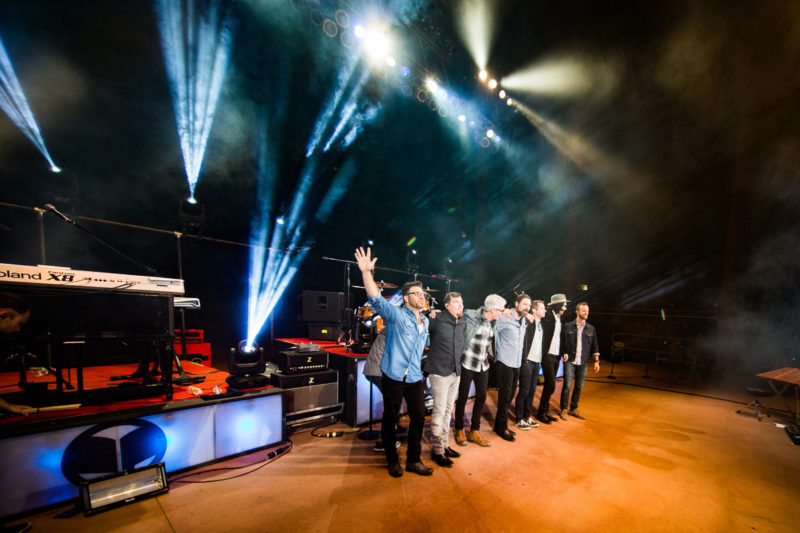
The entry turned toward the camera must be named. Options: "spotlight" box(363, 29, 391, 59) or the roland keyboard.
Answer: the spotlight

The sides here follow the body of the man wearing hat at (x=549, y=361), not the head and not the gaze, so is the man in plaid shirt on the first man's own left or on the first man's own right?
on the first man's own right

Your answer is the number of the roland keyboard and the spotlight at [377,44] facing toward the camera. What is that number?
1

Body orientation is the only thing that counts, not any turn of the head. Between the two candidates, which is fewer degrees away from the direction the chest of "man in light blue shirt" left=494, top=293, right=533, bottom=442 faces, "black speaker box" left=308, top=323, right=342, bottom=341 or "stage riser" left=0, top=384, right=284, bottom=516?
the stage riser

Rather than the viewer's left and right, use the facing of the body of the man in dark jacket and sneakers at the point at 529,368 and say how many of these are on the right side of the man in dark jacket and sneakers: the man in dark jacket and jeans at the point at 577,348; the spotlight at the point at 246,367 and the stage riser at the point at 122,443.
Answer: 2

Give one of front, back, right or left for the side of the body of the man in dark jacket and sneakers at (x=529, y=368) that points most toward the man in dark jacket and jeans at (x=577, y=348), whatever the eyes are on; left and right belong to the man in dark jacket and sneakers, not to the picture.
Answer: left

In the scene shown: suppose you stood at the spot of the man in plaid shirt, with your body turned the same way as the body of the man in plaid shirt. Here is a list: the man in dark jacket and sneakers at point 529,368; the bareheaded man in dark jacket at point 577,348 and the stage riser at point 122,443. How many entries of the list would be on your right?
1

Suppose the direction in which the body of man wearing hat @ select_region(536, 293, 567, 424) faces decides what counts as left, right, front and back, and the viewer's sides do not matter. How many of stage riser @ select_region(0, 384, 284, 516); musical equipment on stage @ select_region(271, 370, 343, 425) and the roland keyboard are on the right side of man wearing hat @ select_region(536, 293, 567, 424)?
3

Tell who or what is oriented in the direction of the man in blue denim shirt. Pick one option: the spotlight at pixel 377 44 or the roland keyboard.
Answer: the spotlight

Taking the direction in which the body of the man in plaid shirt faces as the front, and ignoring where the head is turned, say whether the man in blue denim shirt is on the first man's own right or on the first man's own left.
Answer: on the first man's own right

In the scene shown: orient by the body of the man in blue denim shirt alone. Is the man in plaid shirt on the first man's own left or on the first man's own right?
on the first man's own left

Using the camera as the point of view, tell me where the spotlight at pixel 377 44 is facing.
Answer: facing the viewer

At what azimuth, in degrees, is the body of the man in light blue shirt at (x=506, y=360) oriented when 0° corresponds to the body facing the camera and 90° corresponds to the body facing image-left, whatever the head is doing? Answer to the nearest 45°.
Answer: approximately 315°
